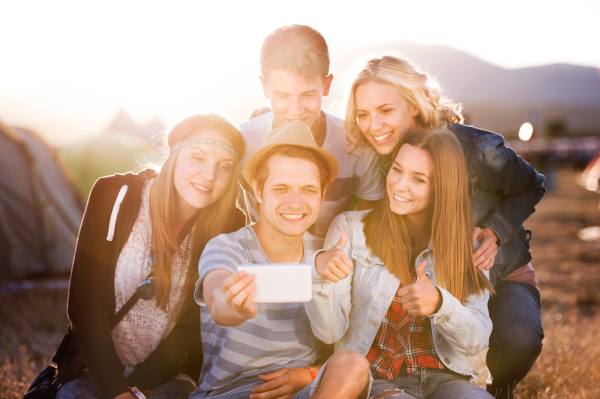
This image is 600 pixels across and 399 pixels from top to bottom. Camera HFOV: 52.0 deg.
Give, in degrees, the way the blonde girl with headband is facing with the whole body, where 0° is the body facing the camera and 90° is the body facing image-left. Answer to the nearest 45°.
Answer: approximately 315°

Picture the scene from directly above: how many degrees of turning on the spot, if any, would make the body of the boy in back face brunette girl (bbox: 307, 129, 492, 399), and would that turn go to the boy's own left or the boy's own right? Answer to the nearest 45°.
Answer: approximately 45° to the boy's own left

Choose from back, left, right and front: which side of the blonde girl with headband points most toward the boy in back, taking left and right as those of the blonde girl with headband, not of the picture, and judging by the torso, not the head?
left

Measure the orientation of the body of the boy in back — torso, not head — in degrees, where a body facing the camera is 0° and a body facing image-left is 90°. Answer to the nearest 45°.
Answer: approximately 0°

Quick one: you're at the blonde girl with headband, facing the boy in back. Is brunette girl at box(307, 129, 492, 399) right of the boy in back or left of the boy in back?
right

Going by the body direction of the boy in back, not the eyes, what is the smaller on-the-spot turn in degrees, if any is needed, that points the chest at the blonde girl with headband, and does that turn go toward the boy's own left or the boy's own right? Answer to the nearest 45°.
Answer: approximately 45° to the boy's own right
